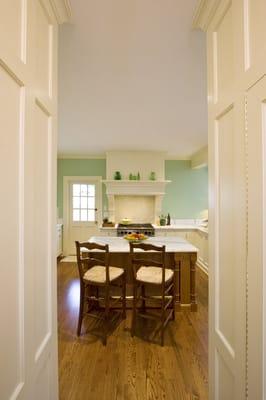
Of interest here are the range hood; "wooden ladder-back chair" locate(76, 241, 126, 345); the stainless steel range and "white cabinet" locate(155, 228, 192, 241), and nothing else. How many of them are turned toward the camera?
3

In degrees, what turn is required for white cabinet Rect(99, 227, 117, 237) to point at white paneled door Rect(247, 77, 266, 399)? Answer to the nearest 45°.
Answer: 0° — it already faces it

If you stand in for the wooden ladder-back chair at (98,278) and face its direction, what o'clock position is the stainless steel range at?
The stainless steel range is roughly at 11 o'clock from the wooden ladder-back chair.

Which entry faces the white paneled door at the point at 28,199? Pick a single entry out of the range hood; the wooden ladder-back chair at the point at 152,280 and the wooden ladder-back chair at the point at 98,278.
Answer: the range hood

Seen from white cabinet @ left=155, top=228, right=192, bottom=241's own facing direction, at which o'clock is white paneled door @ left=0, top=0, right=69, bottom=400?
The white paneled door is roughly at 12 o'clock from the white cabinet.

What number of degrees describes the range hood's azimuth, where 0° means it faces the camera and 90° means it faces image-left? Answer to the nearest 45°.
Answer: approximately 0°

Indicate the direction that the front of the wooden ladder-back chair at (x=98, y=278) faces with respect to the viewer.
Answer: facing away from the viewer and to the right of the viewer

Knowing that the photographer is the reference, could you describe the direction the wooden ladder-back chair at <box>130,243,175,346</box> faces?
facing away from the viewer and to the right of the viewer
